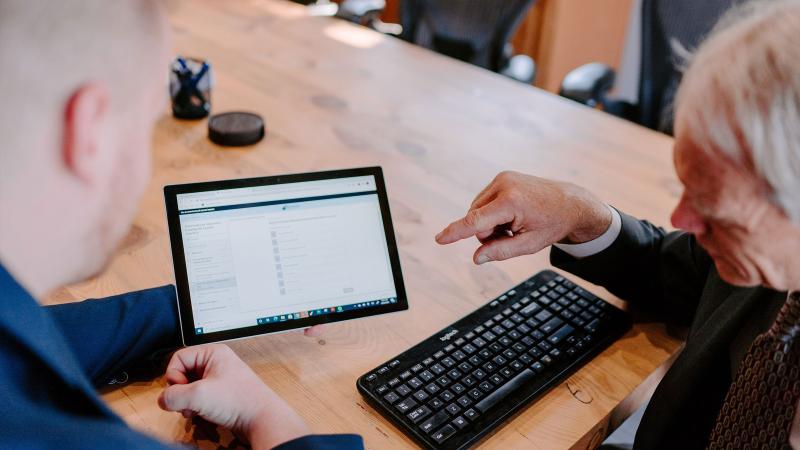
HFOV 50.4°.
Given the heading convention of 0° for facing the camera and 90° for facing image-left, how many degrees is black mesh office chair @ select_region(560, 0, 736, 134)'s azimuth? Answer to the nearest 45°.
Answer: approximately 45°

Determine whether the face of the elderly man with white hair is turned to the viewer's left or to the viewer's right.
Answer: to the viewer's left

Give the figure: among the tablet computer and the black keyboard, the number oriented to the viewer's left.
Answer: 0

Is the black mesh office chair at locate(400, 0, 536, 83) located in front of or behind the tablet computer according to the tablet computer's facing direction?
behind

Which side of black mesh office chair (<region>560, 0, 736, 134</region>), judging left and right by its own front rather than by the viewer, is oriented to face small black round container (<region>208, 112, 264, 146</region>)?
front

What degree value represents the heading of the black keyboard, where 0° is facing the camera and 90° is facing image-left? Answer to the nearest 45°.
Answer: approximately 315°

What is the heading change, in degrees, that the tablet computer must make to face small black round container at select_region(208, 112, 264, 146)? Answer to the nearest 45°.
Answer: approximately 180°

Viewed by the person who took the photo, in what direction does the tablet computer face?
facing the viewer

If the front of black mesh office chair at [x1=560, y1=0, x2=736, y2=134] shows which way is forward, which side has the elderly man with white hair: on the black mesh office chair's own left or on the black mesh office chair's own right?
on the black mesh office chair's own left

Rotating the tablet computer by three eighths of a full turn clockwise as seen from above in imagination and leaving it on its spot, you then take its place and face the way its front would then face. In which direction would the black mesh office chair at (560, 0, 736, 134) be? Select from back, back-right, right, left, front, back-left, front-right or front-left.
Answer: right

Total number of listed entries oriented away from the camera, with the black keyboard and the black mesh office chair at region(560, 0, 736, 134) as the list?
0

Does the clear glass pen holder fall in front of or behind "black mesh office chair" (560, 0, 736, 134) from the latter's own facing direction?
in front

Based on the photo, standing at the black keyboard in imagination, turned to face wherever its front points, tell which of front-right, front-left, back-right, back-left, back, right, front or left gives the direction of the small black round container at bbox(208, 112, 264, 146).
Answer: back

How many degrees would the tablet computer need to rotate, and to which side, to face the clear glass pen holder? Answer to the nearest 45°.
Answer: approximately 180°

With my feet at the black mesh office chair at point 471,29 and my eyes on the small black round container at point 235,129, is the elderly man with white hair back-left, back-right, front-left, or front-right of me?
front-left

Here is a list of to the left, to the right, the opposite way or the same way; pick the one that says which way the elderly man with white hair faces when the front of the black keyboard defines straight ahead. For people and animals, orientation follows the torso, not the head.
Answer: to the right
